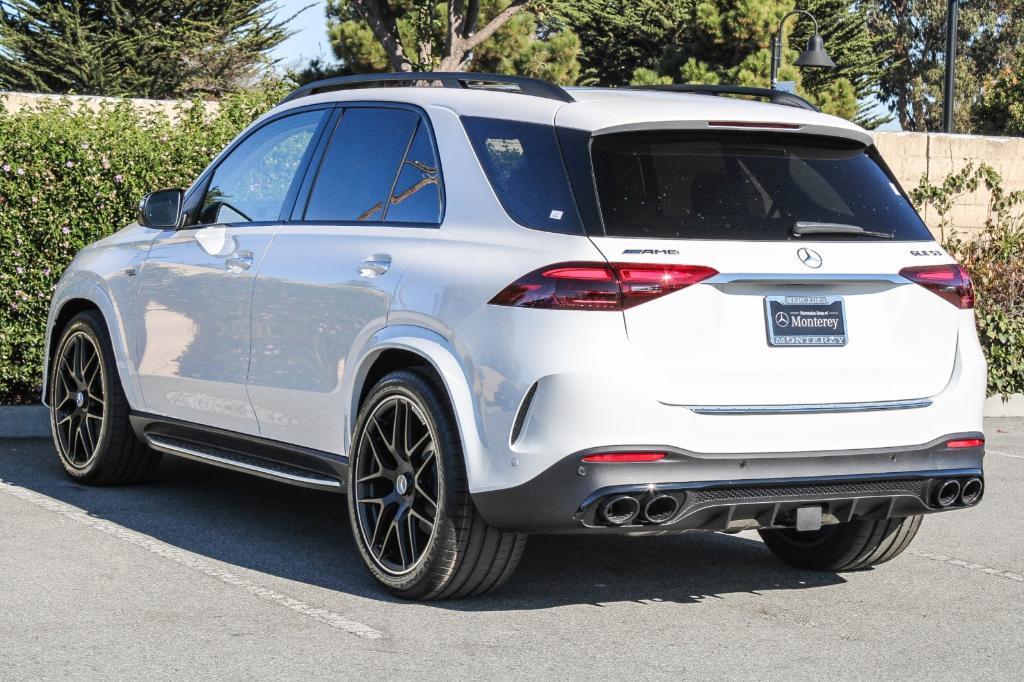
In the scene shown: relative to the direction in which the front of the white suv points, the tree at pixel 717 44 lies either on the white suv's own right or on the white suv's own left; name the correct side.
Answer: on the white suv's own right

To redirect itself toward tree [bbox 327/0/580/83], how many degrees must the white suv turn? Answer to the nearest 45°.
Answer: approximately 45° to its right

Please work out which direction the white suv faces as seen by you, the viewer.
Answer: facing away from the viewer and to the left of the viewer

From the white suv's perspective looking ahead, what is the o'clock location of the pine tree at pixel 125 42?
The pine tree is roughly at 1 o'clock from the white suv.

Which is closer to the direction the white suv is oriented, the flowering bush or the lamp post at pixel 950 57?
the flowering bush

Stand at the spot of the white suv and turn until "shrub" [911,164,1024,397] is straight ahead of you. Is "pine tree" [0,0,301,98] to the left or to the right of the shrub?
left

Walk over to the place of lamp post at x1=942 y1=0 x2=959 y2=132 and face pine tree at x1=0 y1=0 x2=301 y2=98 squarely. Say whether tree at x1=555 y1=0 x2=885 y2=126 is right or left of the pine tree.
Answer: right

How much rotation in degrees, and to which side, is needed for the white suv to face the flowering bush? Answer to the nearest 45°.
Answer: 0° — it already faces it

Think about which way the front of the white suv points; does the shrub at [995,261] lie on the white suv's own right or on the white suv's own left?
on the white suv's own right

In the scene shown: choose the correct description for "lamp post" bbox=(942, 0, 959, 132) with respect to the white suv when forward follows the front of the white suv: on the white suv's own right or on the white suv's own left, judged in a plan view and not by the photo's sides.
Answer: on the white suv's own right
